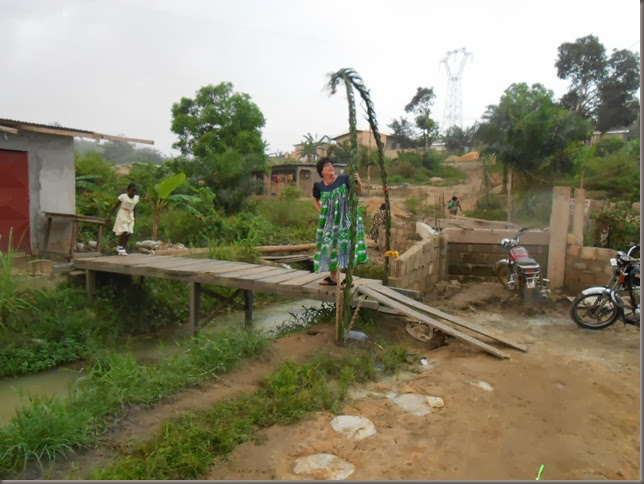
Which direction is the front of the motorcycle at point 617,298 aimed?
to the viewer's left

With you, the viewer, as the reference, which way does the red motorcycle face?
facing away from the viewer and to the left of the viewer

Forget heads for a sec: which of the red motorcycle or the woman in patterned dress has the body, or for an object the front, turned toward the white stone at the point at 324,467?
the woman in patterned dress

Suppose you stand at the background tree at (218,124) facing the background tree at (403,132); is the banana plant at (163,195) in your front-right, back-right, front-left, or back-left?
back-right

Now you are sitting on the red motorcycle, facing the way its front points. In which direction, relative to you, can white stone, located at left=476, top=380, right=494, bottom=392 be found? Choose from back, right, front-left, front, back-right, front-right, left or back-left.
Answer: back-left

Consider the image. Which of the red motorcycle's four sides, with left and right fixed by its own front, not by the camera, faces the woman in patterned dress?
left

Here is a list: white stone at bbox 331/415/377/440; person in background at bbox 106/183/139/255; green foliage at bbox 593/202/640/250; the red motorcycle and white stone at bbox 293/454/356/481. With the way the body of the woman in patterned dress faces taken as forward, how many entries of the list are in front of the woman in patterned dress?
2

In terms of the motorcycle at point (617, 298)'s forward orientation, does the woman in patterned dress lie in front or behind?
in front

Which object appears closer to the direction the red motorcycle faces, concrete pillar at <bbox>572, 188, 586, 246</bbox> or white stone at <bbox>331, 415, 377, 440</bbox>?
the concrete pillar

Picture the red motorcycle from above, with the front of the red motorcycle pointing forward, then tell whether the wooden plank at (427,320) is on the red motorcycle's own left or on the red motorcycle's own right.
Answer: on the red motorcycle's own left
